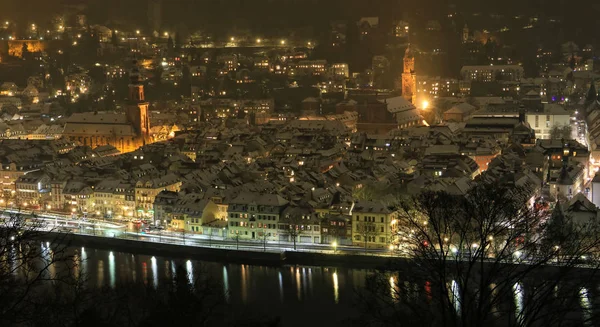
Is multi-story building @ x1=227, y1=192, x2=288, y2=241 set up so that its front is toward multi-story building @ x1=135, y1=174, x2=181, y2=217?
no

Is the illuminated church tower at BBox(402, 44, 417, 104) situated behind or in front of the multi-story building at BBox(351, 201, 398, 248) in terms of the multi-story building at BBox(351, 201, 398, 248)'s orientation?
behind

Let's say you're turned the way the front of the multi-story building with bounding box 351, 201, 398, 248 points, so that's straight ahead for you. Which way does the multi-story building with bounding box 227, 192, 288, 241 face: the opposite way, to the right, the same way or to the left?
the same way

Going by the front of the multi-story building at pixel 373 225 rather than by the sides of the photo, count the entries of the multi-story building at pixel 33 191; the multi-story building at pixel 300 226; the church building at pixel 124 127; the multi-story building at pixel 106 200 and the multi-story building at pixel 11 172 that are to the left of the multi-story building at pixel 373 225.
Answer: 0

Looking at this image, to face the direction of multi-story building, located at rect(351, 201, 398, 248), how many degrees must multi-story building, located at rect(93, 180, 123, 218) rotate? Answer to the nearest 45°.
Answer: approximately 45° to its left

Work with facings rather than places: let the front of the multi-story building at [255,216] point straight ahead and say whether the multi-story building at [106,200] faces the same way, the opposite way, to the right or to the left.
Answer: the same way

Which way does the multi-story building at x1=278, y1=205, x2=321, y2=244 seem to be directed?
toward the camera

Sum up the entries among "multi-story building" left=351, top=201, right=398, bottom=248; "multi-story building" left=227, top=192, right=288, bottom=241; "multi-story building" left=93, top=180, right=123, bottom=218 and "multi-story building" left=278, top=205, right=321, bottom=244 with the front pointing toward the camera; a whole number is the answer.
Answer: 4

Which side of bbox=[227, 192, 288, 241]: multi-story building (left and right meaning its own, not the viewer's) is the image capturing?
front

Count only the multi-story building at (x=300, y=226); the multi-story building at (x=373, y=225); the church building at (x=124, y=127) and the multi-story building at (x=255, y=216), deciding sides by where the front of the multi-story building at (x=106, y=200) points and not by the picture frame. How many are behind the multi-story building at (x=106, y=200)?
1

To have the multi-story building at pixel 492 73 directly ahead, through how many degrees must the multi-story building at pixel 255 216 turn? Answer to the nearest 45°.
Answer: approximately 135° to its left

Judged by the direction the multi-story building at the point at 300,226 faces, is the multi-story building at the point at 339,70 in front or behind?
behind

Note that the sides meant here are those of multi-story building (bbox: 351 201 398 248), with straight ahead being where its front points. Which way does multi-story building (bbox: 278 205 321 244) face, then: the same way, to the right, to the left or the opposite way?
the same way

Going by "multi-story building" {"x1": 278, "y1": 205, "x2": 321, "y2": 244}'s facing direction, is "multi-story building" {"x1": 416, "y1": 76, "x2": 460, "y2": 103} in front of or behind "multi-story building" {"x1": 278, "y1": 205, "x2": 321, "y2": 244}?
behind

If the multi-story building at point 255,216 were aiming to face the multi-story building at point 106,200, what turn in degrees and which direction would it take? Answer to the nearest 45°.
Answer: approximately 135° to its right
